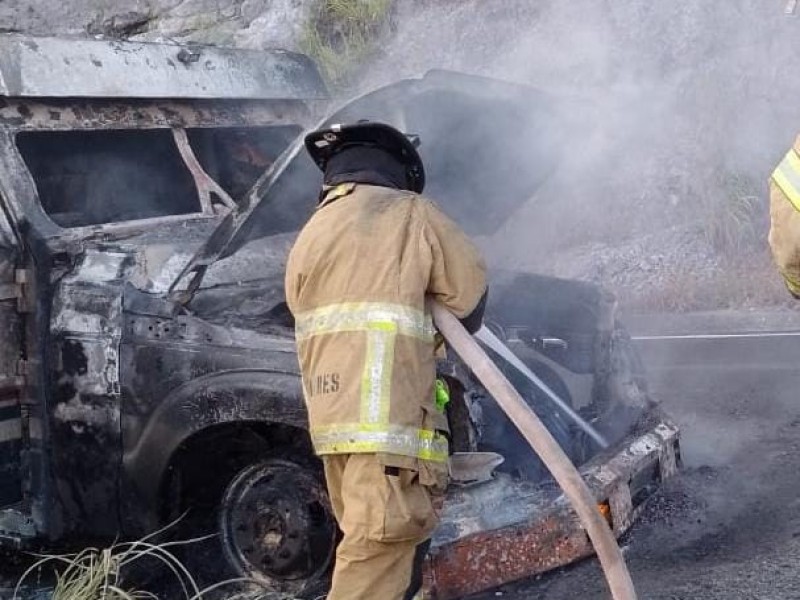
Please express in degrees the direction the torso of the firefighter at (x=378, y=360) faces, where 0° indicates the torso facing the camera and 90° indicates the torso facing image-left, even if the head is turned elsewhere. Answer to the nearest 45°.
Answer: approximately 225°

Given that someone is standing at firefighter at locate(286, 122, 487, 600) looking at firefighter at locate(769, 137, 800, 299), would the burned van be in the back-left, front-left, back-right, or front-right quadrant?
back-left

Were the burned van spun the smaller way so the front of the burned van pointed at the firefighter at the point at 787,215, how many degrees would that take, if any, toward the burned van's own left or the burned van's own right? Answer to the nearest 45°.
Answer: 0° — it already faces them

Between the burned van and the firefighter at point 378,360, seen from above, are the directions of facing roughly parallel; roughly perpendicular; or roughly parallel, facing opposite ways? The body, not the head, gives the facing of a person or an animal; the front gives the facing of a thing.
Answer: roughly perpendicular

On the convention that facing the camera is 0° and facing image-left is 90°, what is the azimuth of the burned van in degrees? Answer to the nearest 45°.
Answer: approximately 315°

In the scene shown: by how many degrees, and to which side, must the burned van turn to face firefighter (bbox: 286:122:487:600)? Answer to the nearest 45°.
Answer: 0° — it already faces them

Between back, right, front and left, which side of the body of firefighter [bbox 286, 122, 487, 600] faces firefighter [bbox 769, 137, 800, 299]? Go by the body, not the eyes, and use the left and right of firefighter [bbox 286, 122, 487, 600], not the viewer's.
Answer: right
